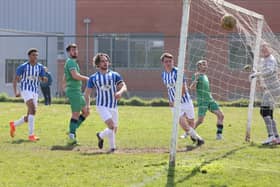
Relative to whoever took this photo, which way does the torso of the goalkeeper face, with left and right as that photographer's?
facing to the left of the viewer

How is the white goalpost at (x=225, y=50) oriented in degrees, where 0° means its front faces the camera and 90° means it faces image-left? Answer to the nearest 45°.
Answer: approximately 135°
